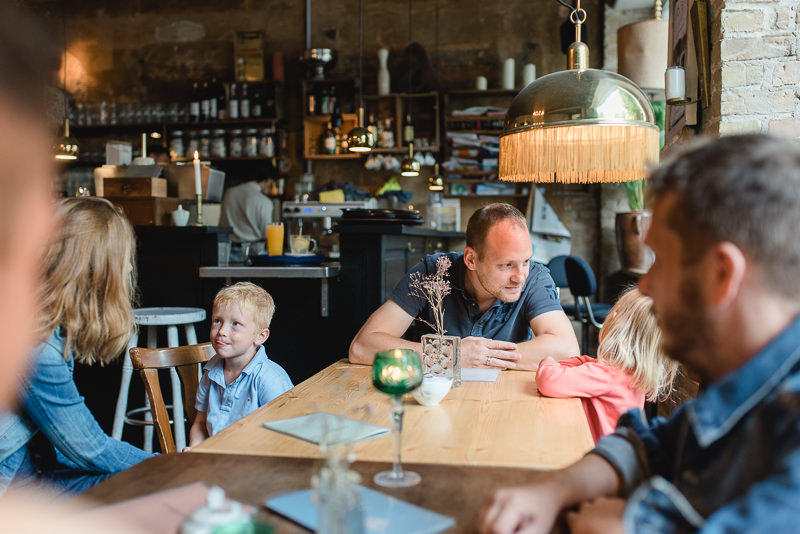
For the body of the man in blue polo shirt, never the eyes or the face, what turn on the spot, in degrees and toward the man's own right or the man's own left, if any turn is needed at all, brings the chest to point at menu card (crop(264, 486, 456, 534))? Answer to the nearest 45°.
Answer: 0° — they already face it

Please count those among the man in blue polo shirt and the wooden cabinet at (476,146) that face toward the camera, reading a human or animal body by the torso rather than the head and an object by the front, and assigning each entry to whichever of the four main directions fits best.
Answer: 2

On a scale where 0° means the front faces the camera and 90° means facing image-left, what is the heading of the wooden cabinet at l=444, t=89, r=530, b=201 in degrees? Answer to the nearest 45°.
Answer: approximately 0°

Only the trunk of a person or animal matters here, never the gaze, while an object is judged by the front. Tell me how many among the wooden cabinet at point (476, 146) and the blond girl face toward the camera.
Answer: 1

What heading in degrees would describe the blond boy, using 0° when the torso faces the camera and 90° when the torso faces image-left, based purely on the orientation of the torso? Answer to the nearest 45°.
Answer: approximately 45°

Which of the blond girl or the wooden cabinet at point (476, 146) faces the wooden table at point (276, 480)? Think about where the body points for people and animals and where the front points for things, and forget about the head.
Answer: the wooden cabinet

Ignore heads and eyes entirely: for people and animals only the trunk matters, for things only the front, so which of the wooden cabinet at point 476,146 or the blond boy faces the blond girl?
the wooden cabinet

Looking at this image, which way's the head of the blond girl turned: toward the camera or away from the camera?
away from the camera

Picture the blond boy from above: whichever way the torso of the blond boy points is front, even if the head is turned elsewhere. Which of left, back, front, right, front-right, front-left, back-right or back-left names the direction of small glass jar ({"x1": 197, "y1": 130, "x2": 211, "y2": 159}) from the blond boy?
back-right

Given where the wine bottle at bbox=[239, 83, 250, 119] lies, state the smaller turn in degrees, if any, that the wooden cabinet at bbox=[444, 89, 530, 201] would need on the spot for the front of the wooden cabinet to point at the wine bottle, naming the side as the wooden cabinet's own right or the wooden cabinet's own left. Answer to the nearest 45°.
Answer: approximately 90° to the wooden cabinet's own right

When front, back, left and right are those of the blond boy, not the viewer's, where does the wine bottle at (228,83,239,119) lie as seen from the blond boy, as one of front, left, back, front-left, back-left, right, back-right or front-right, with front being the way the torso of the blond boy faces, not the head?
back-right

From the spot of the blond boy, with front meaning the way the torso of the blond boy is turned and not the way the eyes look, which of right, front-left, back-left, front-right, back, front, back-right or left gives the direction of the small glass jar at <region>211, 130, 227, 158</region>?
back-right

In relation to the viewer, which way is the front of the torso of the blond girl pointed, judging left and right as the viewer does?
facing away from the viewer and to the left of the viewer
